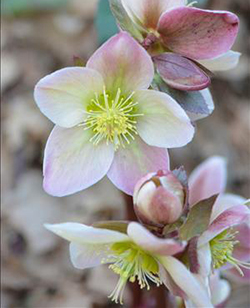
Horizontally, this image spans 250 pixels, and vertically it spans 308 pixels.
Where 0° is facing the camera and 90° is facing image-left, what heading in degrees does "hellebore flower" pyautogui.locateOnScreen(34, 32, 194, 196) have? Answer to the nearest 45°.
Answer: approximately 0°
